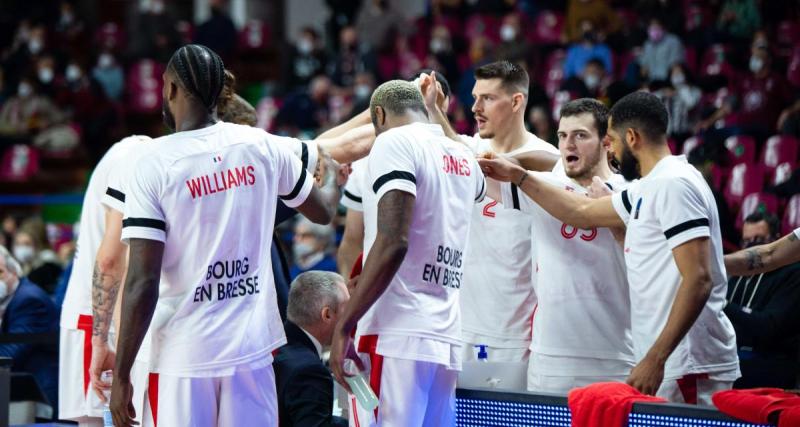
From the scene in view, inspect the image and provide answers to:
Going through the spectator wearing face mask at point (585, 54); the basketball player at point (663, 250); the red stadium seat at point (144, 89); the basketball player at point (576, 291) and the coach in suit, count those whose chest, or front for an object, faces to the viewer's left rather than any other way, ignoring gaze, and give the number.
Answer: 1

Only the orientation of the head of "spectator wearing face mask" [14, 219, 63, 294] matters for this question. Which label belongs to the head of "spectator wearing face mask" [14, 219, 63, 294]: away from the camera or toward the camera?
toward the camera

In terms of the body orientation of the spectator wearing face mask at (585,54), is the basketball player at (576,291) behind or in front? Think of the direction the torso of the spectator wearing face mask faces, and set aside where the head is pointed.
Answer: in front

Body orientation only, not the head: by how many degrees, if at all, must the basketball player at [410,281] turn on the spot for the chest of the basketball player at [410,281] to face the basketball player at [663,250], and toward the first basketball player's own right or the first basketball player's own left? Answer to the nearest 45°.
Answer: approximately 135° to the first basketball player's own right

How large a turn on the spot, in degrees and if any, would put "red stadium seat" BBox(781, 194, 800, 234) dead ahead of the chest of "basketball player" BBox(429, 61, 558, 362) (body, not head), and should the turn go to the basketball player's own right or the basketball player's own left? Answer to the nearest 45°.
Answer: approximately 180°

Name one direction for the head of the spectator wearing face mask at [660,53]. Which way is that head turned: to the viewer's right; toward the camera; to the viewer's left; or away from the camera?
toward the camera

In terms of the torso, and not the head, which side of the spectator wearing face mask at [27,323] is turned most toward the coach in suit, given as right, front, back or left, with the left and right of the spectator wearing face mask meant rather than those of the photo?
left

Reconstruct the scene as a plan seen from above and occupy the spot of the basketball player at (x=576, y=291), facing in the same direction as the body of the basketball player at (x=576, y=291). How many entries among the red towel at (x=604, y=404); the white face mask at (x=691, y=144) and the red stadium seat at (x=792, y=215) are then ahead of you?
1

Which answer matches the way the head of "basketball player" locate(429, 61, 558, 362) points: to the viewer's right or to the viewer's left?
to the viewer's left

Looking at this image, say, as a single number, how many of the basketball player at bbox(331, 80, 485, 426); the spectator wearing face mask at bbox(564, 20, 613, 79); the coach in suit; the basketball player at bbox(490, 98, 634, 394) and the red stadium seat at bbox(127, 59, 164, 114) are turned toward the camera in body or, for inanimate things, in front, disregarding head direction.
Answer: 3

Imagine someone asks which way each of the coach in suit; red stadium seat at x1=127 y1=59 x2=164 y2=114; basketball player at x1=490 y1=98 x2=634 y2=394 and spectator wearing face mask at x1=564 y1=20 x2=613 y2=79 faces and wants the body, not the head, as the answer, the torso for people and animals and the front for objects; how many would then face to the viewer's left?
0

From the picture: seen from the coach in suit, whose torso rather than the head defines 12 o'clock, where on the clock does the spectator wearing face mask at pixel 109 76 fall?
The spectator wearing face mask is roughly at 10 o'clock from the coach in suit.

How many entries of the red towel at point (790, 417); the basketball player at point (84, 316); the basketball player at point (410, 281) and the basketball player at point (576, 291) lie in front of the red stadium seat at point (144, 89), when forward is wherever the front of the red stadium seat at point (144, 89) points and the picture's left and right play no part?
4

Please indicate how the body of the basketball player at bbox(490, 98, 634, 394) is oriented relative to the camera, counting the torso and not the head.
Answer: toward the camera

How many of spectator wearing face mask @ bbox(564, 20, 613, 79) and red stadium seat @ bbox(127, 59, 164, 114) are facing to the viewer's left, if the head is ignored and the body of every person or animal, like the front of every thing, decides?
0

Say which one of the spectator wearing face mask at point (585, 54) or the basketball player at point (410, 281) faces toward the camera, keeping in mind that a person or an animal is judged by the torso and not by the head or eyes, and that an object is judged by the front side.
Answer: the spectator wearing face mask

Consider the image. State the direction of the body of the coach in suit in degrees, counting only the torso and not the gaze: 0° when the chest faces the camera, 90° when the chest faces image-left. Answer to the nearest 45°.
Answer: approximately 225°
